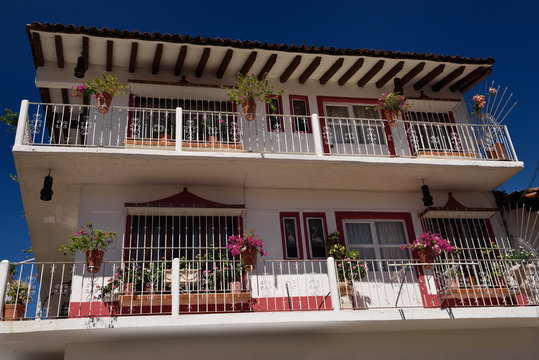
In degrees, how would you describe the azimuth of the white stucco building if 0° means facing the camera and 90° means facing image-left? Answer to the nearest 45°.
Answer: approximately 0°

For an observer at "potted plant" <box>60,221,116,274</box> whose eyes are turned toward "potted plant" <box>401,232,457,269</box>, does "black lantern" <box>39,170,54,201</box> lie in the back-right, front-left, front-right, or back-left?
back-left

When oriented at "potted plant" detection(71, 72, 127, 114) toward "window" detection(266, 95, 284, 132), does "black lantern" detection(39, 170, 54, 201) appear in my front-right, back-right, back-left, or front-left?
back-left
